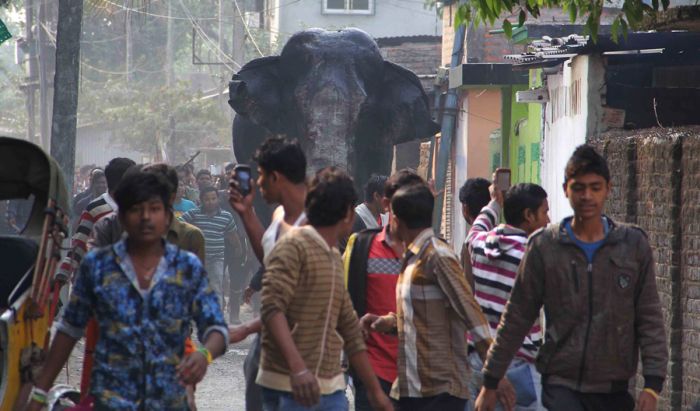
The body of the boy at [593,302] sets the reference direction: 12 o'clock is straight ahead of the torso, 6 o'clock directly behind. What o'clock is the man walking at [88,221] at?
The man walking is roughly at 4 o'clock from the boy.

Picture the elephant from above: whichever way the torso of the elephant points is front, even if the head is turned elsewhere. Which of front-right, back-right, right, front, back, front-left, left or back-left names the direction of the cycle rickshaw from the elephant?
front

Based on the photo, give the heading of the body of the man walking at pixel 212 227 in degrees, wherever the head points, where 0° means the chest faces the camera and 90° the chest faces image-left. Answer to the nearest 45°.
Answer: approximately 0°

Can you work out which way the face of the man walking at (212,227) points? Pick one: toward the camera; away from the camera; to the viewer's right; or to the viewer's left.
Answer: toward the camera

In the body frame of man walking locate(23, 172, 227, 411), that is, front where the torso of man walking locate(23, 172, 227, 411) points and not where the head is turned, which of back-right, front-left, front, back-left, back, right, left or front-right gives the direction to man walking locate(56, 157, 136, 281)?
back

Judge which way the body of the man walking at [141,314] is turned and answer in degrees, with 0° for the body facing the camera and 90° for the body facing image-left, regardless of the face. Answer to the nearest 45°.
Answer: approximately 0°

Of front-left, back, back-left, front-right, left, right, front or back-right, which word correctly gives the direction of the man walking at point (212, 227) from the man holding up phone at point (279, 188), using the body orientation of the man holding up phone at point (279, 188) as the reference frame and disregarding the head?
right

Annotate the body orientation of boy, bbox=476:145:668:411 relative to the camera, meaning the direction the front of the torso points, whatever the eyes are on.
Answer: toward the camera

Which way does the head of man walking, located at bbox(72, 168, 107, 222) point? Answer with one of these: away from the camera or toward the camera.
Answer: toward the camera

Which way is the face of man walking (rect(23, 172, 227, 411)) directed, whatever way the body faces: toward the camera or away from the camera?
toward the camera
